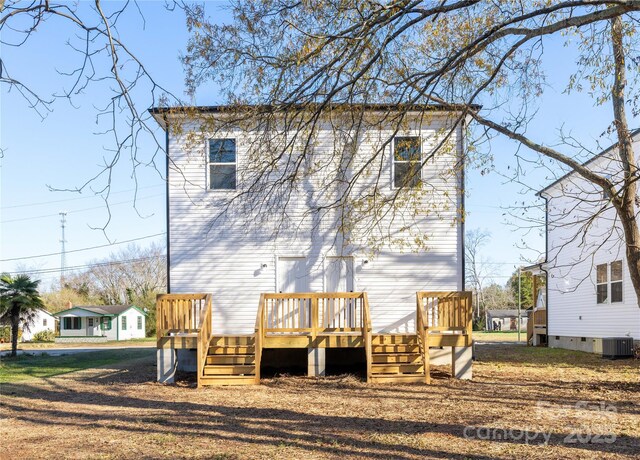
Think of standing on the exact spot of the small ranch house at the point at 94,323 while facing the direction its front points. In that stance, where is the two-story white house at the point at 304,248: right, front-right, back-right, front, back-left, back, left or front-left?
front-left

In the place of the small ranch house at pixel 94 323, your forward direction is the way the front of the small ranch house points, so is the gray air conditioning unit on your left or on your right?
on your left

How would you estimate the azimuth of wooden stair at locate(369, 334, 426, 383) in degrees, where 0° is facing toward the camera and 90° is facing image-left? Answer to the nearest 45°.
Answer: approximately 0°

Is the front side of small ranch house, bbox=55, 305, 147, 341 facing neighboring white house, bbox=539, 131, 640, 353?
no

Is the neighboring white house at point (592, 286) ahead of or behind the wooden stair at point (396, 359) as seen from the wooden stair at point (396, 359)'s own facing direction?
behind

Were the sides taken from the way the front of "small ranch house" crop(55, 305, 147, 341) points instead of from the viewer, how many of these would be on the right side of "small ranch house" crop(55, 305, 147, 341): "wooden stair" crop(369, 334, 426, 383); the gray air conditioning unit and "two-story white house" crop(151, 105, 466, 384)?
0

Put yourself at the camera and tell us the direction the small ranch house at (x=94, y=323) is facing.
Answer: facing the viewer and to the left of the viewer

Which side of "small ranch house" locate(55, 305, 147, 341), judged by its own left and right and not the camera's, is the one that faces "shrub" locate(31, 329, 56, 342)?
right

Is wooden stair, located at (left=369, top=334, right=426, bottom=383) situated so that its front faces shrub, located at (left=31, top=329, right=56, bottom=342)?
no
